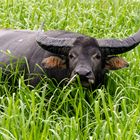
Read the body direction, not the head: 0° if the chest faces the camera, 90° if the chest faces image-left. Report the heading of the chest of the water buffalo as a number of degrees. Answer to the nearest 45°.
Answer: approximately 315°
